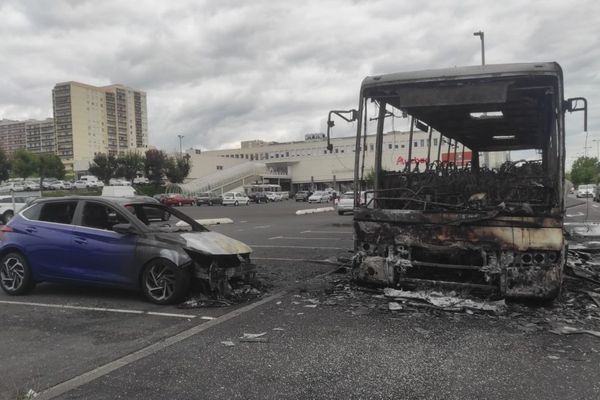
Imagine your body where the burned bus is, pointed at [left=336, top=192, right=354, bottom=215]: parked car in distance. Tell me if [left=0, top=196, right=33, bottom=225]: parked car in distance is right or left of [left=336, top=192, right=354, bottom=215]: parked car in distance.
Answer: left

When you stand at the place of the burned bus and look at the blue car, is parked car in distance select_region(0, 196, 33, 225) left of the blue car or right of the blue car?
right

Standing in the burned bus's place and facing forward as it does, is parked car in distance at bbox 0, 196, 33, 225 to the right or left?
on its right

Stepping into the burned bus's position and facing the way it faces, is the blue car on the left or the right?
on its right

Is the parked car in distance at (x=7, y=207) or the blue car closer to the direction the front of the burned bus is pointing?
the blue car

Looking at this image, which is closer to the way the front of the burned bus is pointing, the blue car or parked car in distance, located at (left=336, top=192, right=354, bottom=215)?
the blue car

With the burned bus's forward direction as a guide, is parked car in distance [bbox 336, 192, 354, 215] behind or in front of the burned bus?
behind

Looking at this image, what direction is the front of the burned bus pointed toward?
toward the camera
